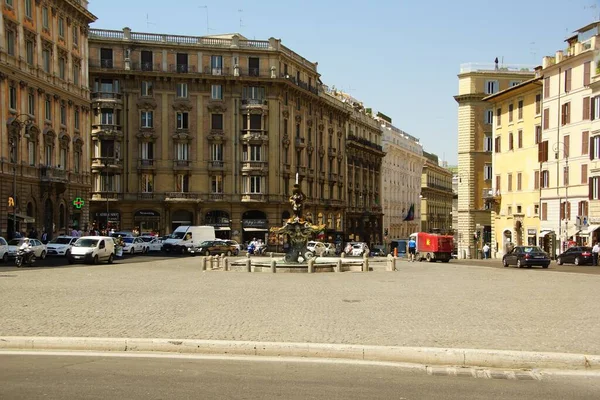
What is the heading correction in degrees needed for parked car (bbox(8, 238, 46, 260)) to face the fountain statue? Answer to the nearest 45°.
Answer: approximately 90° to its left

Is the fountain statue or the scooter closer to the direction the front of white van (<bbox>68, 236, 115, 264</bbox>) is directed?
the scooter

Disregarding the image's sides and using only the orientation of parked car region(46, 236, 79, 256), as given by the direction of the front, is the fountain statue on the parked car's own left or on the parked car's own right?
on the parked car's own left

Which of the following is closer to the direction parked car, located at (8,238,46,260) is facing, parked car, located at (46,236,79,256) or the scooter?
the scooter

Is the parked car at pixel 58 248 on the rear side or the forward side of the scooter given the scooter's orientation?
on the rear side

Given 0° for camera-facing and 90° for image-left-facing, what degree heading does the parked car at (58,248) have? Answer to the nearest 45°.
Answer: approximately 45°

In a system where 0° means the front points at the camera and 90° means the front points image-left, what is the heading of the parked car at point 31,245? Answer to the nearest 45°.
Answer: approximately 45°

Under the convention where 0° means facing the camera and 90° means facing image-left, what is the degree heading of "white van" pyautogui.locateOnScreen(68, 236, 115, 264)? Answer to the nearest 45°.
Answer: approximately 45°

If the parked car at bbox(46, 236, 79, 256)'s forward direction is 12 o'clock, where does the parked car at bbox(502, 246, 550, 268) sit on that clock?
the parked car at bbox(502, 246, 550, 268) is roughly at 8 o'clock from the parked car at bbox(46, 236, 79, 256).

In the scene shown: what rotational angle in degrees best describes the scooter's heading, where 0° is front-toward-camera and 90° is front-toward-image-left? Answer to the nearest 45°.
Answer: approximately 45°
